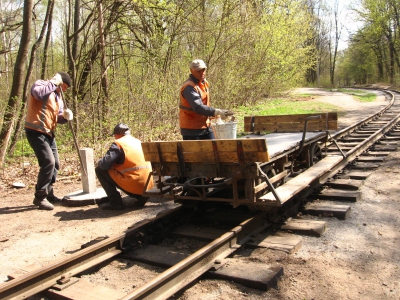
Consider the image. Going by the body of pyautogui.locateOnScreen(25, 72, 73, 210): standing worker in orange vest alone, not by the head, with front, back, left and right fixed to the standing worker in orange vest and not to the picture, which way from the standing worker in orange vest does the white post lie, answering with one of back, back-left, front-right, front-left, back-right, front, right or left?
front-left

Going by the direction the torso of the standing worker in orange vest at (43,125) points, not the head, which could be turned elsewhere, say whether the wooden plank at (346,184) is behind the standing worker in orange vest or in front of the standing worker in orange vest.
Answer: in front

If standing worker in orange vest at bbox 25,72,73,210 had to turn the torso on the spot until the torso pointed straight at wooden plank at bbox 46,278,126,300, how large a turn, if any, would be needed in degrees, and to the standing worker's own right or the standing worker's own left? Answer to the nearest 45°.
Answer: approximately 90° to the standing worker's own right

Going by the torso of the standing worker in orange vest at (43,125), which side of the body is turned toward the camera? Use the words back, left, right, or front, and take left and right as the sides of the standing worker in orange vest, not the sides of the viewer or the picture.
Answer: right

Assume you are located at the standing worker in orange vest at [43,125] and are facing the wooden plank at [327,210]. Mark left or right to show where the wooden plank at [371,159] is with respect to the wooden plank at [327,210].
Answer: left

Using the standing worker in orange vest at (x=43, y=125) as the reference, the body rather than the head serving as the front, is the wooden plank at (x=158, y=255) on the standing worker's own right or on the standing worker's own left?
on the standing worker's own right
